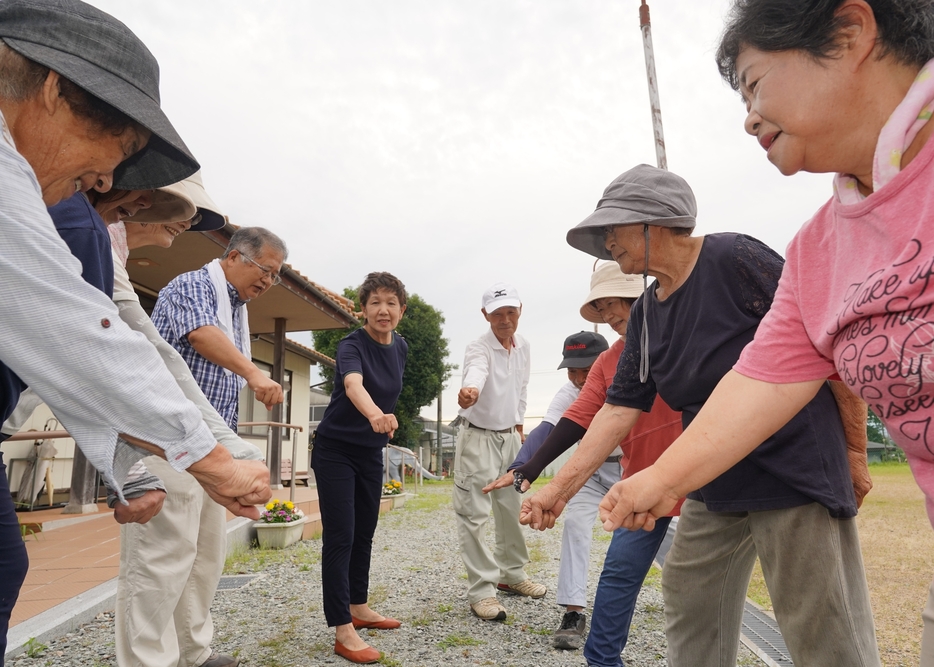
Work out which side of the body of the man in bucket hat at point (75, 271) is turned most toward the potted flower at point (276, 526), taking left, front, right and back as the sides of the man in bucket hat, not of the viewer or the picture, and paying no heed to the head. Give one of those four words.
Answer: left

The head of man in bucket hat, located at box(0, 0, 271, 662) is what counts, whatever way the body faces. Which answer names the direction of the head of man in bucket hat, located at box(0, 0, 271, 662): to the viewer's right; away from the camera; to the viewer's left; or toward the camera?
to the viewer's right

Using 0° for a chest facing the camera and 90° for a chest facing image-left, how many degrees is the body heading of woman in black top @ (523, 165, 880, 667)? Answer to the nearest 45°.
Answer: approximately 45°

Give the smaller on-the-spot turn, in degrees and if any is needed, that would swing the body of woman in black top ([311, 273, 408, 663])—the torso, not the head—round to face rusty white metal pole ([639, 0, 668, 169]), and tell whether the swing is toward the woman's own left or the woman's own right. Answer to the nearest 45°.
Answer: approximately 90° to the woman's own left

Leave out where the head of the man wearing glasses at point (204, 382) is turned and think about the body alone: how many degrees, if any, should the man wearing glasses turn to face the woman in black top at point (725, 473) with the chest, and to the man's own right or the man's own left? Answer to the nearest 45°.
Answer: approximately 45° to the man's own right

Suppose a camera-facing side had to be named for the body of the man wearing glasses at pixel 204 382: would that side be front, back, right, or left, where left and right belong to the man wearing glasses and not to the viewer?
right

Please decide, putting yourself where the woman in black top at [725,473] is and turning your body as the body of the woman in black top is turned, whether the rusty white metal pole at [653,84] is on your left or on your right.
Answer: on your right

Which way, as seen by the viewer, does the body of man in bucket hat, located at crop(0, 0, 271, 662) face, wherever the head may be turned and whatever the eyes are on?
to the viewer's right

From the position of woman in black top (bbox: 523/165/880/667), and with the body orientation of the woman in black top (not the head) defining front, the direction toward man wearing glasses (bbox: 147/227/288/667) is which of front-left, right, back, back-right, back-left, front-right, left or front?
front-right

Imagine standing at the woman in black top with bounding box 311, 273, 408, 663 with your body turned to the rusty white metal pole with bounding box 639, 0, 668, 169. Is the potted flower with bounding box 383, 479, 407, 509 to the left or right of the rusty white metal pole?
left

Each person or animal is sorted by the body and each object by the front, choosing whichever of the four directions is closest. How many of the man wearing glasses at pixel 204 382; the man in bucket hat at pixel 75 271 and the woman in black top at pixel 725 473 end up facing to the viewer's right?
2

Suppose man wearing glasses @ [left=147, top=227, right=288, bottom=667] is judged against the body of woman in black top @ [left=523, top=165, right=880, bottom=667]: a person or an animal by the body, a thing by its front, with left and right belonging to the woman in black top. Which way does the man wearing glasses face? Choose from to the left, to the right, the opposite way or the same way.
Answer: the opposite way
